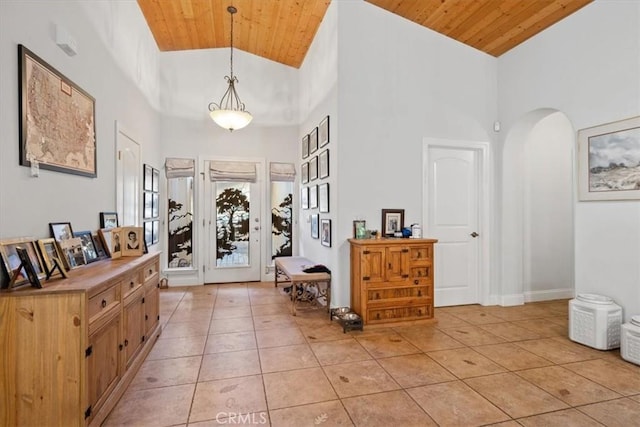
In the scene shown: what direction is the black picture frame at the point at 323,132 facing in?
to the viewer's left

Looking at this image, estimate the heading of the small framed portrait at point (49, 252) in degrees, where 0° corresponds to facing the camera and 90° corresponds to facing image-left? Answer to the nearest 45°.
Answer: approximately 315°

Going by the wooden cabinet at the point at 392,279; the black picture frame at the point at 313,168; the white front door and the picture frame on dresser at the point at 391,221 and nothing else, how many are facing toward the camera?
3

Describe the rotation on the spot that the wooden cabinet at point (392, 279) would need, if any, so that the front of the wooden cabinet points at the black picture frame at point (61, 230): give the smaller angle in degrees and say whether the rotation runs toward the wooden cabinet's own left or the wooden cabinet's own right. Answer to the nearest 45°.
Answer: approximately 45° to the wooden cabinet's own right

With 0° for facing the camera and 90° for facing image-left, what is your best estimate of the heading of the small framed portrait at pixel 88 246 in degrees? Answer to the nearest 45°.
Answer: approximately 315°

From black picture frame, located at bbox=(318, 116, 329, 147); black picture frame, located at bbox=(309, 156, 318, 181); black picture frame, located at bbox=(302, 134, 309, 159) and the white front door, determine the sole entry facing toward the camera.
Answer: the white front door

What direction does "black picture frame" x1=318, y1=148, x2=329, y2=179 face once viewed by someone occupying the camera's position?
facing to the left of the viewer

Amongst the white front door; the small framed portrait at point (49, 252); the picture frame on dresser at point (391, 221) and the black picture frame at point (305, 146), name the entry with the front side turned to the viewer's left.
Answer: the black picture frame

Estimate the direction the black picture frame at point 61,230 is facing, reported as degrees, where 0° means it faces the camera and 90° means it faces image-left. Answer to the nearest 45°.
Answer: approximately 315°

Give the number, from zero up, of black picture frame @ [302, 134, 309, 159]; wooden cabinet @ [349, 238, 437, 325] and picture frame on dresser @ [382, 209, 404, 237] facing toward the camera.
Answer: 2

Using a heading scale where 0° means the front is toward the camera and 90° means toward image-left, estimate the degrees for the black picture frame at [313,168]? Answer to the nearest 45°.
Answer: approximately 90°

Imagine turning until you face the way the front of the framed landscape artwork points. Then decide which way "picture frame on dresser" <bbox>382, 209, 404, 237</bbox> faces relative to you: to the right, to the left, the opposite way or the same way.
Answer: to the left

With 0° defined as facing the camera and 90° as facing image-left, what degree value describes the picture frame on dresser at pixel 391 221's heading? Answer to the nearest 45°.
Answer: approximately 0°
